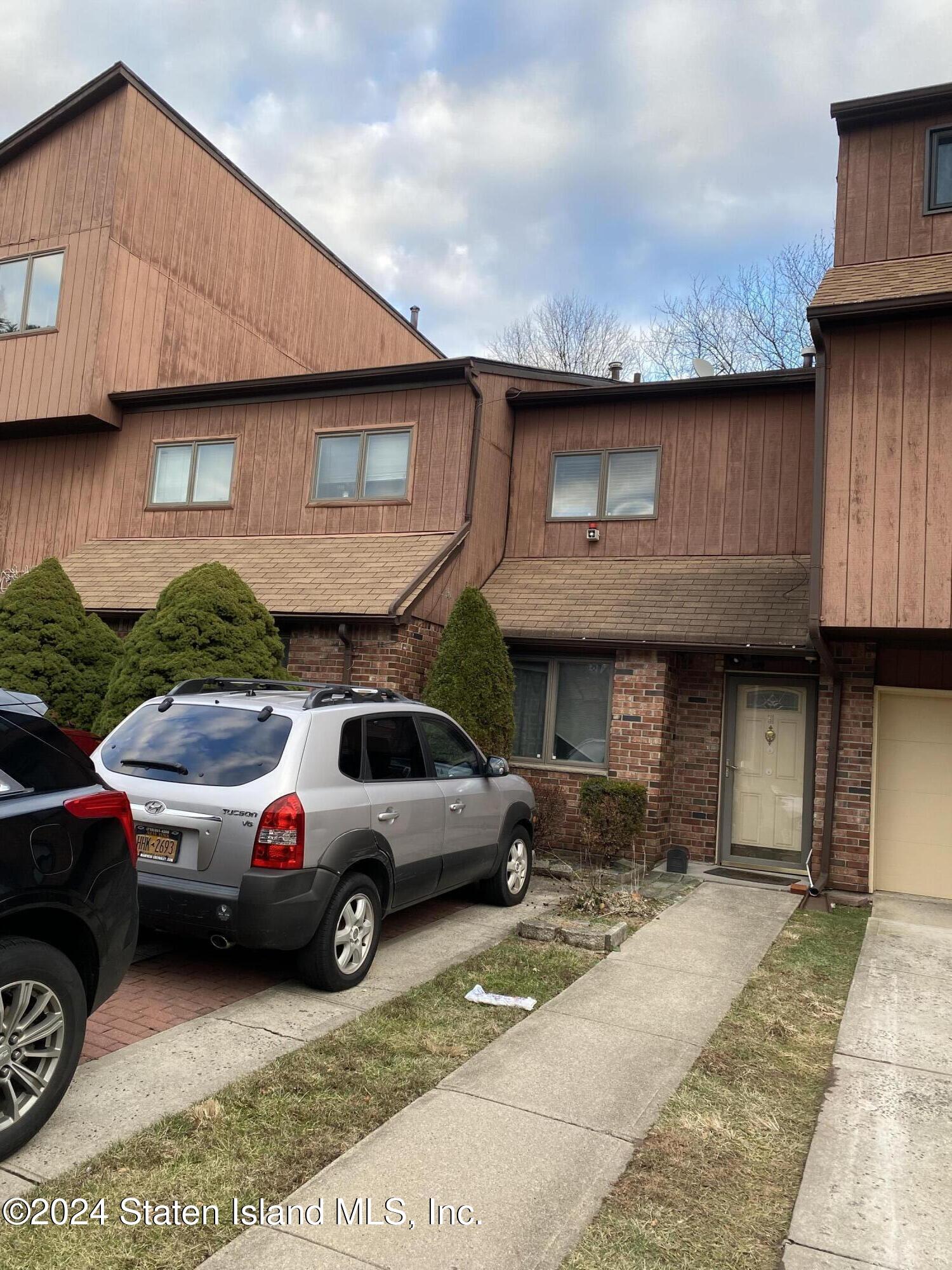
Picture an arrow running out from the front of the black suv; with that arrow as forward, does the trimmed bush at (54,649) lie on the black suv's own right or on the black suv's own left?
on the black suv's own right

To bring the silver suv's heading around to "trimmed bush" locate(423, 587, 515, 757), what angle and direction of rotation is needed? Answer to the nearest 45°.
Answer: approximately 45° to its left

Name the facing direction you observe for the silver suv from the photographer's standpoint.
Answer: facing away from the viewer and to the right of the viewer

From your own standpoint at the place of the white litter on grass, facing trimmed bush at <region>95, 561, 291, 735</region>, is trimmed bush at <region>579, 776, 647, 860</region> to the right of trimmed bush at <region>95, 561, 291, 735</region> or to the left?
right

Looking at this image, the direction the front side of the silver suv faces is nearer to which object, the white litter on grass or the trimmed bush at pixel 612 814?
the trimmed bush

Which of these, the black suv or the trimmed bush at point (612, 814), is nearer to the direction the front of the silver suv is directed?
the trimmed bush

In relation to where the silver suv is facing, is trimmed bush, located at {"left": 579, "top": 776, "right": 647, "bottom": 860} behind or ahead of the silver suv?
ahead

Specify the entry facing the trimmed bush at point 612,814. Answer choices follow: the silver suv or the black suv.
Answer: the silver suv
